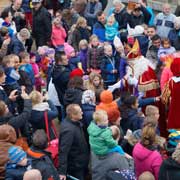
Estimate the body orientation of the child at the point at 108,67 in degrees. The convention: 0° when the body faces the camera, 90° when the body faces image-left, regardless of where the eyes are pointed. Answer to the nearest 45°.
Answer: approximately 315°

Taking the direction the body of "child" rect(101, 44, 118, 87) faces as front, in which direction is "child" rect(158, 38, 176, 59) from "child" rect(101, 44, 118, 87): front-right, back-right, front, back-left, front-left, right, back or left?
front-left

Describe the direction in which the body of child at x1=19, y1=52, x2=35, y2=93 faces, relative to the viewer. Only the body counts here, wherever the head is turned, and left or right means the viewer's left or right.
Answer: facing the viewer and to the right of the viewer

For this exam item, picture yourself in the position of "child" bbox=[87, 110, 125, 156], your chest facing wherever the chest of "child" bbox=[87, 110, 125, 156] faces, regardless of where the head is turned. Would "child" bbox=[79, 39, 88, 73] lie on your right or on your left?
on your left

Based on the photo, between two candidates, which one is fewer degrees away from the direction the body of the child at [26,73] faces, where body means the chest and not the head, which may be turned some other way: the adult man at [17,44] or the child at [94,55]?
the child

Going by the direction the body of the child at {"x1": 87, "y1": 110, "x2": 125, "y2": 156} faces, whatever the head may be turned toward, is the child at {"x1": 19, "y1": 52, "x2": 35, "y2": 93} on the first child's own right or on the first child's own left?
on the first child's own left

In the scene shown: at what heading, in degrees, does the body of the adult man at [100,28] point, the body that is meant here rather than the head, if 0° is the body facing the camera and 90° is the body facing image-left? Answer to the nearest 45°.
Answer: approximately 315°
